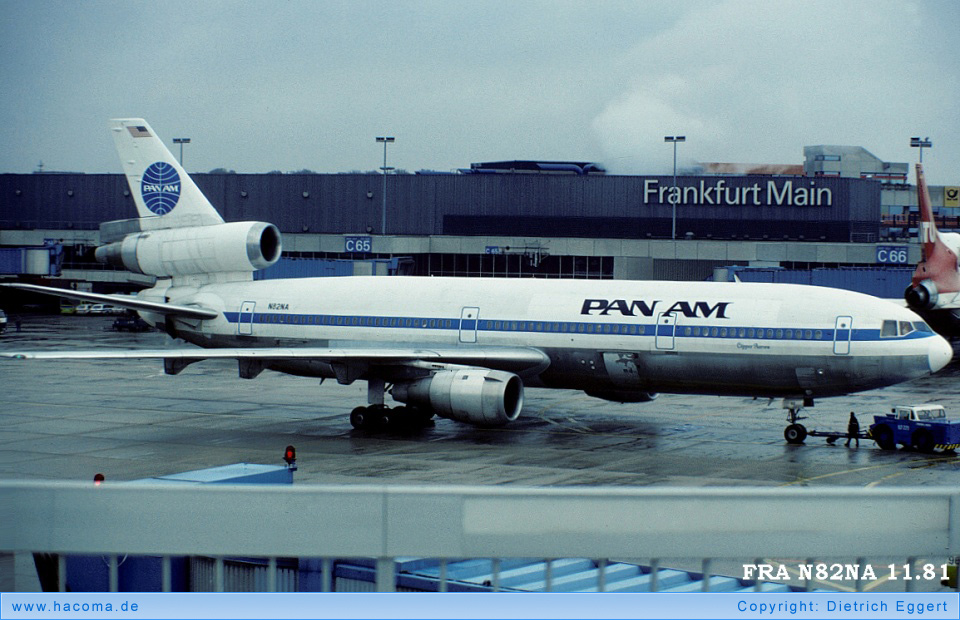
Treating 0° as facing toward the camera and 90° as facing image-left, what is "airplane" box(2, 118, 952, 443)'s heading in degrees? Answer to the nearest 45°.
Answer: approximately 315°
